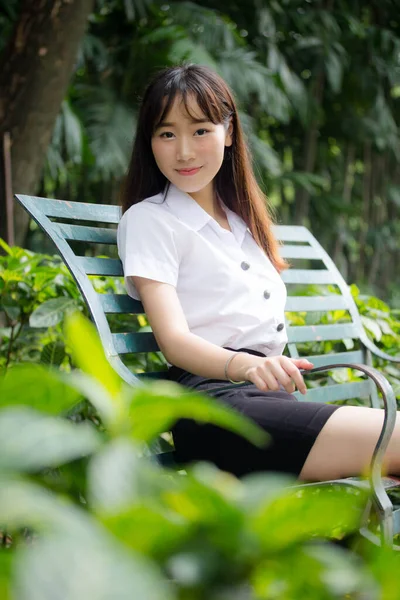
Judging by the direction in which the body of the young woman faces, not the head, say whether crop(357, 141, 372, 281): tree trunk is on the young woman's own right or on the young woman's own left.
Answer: on the young woman's own left

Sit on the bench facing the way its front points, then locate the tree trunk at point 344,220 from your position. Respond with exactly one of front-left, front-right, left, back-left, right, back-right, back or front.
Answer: back-left

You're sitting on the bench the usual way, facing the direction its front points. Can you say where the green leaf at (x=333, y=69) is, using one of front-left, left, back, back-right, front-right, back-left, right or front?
back-left

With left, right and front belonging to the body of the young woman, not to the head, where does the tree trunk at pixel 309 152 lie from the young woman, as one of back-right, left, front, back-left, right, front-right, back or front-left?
back-left

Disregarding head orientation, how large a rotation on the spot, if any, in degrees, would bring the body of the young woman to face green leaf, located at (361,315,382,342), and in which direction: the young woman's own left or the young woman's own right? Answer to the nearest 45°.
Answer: approximately 90° to the young woman's own left

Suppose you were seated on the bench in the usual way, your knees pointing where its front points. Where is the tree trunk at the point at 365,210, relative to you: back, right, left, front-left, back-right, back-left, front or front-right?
back-left

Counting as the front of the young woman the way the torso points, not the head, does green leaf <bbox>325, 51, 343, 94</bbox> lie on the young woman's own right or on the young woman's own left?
on the young woman's own left

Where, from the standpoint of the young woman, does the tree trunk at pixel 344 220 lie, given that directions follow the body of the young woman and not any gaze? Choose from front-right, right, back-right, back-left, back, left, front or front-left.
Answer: back-left

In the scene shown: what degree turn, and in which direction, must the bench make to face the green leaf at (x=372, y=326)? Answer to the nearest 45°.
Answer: approximately 90° to its left

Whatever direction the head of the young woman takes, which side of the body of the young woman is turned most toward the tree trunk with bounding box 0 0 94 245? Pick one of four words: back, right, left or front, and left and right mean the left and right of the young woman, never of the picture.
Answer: back

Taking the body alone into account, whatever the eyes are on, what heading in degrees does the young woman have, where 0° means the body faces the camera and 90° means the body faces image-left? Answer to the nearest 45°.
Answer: approximately 315°
